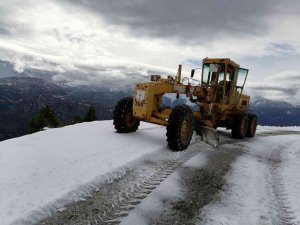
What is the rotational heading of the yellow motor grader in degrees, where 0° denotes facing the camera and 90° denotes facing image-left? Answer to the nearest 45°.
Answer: approximately 45°
